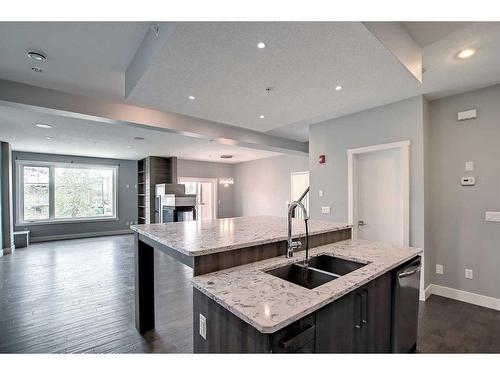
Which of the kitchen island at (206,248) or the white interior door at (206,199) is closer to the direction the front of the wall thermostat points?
the kitchen island
